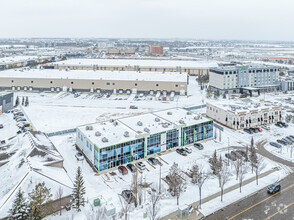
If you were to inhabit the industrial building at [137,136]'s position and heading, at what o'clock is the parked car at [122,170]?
The parked car is roughly at 2 o'clock from the industrial building.

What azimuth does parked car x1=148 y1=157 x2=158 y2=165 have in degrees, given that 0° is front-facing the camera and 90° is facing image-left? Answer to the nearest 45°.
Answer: approximately 135°

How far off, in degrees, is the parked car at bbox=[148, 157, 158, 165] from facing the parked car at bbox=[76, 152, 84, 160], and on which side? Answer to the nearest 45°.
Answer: approximately 45° to its left

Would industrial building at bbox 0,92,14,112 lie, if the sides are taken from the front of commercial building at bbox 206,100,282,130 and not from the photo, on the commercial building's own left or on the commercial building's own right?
on the commercial building's own right

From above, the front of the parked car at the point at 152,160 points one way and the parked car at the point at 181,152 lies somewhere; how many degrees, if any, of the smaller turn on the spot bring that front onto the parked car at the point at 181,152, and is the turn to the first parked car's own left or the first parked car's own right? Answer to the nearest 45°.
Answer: approximately 90° to the first parked car's own right

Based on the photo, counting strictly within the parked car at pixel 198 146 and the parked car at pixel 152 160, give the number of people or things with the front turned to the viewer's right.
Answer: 0

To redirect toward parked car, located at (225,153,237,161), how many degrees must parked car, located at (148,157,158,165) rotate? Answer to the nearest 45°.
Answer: approximately 135° to its right

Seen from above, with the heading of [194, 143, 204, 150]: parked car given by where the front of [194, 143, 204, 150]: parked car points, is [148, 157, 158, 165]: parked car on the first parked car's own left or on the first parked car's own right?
on the first parked car's own left

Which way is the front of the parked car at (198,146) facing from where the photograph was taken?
facing away from the viewer and to the left of the viewer

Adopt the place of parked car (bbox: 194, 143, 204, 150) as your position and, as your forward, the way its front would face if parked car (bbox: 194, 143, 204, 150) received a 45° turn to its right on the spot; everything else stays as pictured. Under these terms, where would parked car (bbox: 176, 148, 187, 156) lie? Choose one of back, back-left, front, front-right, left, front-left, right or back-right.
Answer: back-left

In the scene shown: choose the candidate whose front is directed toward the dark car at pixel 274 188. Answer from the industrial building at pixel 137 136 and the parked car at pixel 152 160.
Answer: the industrial building

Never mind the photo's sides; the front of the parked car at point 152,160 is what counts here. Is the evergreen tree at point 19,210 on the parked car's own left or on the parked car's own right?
on the parked car's own left

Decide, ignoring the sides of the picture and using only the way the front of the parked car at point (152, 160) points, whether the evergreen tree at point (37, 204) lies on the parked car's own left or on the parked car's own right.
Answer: on the parked car's own left

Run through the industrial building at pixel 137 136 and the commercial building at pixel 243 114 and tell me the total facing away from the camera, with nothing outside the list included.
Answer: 0

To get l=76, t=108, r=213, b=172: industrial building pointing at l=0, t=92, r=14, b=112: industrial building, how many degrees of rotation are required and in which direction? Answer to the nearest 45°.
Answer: approximately 180°
